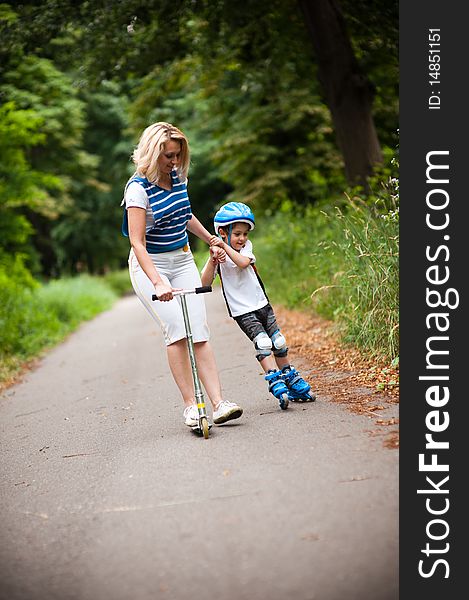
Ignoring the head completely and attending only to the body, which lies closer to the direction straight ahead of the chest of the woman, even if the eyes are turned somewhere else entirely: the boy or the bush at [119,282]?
the boy

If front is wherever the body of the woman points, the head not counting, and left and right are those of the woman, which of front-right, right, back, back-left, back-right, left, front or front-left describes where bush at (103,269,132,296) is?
back-left

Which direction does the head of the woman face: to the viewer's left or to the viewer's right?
to the viewer's right

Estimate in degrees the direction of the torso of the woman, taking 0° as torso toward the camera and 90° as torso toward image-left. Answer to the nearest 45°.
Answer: approximately 315°
